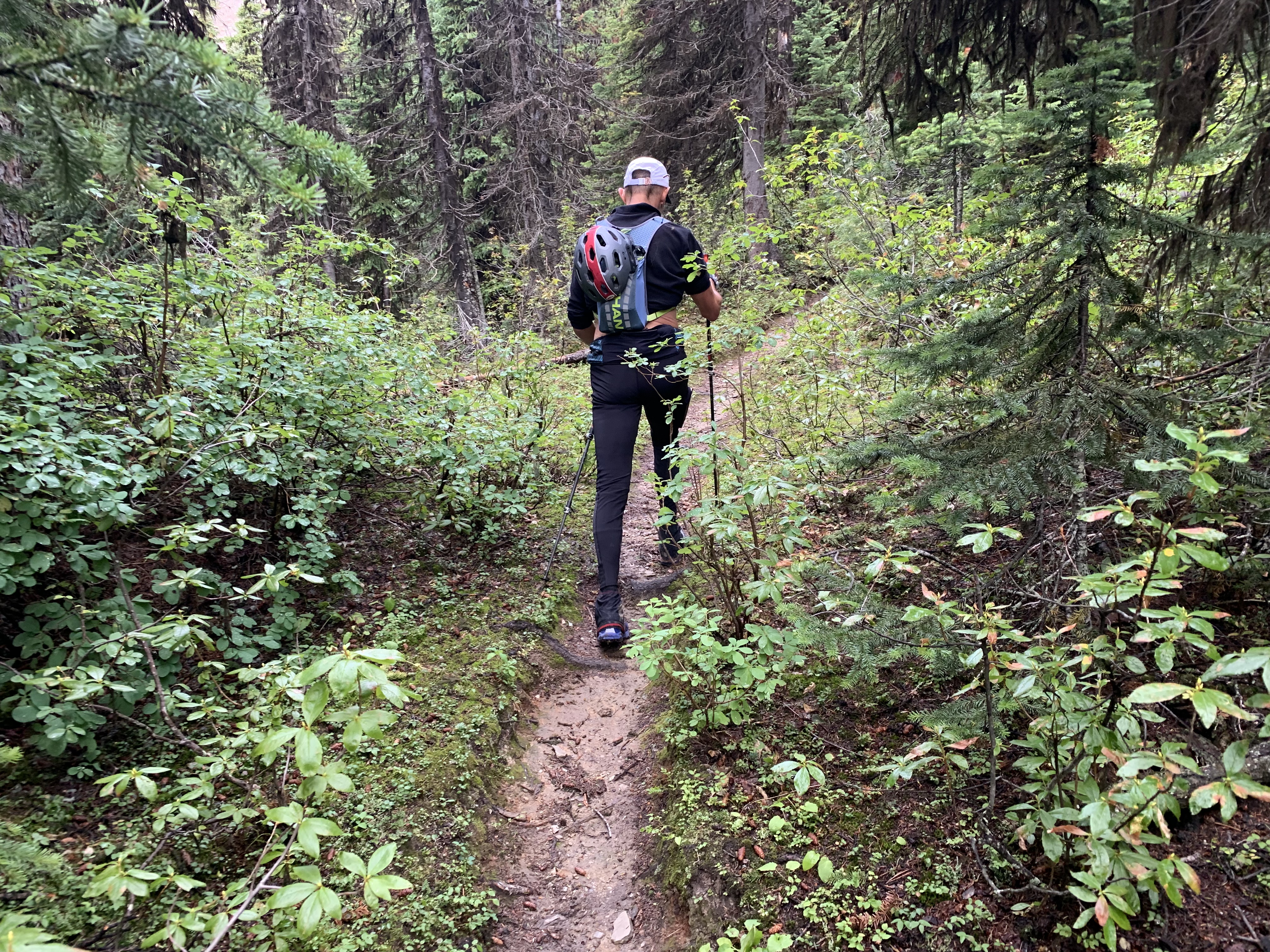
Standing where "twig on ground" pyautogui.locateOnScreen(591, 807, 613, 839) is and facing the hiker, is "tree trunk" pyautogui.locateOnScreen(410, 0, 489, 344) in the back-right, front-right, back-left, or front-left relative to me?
front-left

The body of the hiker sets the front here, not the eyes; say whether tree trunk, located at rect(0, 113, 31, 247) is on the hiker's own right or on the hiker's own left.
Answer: on the hiker's own left

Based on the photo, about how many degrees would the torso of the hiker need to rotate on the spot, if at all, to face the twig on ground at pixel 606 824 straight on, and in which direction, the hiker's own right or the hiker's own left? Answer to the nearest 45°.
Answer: approximately 180°

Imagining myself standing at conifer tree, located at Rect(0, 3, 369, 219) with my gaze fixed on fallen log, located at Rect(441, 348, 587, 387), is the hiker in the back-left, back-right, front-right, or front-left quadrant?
front-right

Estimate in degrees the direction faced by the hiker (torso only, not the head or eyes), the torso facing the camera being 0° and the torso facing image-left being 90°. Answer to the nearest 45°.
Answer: approximately 180°

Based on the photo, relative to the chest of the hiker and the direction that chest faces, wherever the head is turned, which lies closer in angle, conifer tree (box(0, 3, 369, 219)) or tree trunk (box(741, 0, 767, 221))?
the tree trunk

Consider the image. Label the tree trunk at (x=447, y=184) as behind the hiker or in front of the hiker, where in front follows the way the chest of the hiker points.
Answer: in front

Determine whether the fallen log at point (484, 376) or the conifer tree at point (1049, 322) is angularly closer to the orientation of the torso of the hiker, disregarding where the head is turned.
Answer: the fallen log

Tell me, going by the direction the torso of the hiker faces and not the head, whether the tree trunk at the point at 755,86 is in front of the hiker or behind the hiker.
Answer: in front

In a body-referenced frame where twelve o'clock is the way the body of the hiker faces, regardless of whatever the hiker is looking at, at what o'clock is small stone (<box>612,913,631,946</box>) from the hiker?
The small stone is roughly at 6 o'clock from the hiker.
